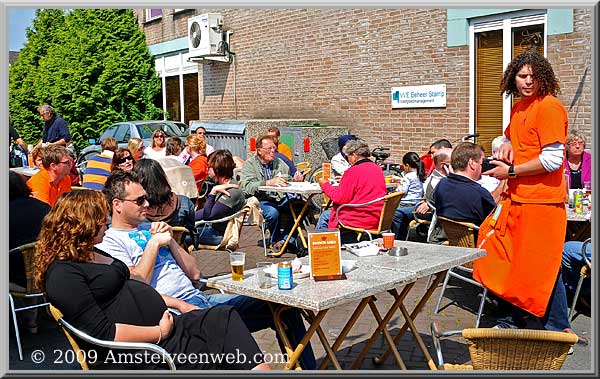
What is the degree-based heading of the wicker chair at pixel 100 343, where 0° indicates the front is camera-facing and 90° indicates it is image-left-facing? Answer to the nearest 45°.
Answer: approximately 270°

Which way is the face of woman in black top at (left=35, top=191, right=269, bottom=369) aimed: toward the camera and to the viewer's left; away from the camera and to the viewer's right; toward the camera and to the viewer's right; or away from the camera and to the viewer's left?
away from the camera and to the viewer's right

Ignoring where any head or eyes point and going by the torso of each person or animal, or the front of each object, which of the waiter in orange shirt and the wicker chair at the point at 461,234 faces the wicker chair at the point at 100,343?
the waiter in orange shirt

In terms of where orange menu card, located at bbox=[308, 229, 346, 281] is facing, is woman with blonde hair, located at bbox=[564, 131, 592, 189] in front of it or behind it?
behind

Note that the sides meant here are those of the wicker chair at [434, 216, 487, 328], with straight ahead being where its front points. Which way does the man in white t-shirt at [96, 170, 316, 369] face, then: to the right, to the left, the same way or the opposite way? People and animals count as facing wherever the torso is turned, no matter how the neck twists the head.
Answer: to the right

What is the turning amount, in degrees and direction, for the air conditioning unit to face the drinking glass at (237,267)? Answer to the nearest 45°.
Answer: approximately 45° to its left

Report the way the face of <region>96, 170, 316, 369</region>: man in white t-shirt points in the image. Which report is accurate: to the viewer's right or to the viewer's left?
to the viewer's right

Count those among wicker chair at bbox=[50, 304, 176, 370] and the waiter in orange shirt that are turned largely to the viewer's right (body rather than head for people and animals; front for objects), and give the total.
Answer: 1

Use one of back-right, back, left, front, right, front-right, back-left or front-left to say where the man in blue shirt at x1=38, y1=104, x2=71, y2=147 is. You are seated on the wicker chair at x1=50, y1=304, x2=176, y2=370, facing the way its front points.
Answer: left

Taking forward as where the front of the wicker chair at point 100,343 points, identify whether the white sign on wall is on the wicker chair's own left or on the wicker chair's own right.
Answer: on the wicker chair's own left

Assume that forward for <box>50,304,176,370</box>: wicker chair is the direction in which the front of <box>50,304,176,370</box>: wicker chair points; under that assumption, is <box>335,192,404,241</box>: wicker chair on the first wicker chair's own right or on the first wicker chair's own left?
on the first wicker chair's own left

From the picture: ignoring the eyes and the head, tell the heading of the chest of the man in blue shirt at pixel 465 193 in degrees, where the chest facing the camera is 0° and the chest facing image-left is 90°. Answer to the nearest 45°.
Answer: approximately 225°
